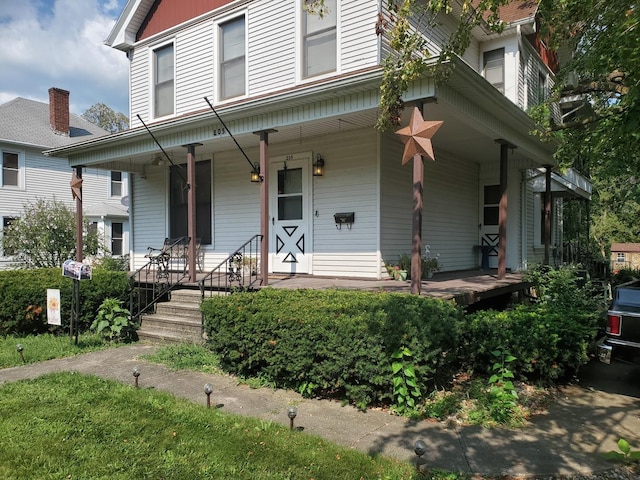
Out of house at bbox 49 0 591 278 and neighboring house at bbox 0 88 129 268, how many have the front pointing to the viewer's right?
0

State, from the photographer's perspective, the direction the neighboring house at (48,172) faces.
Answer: facing the viewer and to the left of the viewer

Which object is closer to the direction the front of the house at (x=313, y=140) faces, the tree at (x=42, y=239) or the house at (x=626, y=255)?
the tree

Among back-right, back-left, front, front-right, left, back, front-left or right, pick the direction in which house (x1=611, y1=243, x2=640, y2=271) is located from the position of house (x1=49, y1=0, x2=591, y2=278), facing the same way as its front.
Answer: back

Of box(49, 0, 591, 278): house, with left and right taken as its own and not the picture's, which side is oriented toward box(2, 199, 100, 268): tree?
right

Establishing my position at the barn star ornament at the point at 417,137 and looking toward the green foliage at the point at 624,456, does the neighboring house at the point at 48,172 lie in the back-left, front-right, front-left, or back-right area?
back-right

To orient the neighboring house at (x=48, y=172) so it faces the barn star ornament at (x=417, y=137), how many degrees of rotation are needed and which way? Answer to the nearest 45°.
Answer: approximately 45° to its left

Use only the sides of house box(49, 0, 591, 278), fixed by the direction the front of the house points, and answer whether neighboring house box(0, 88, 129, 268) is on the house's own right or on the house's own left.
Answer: on the house's own right

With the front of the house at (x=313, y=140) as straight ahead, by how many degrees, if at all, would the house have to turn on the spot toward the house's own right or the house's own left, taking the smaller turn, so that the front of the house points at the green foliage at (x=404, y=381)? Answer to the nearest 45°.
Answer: approximately 45° to the house's own left
